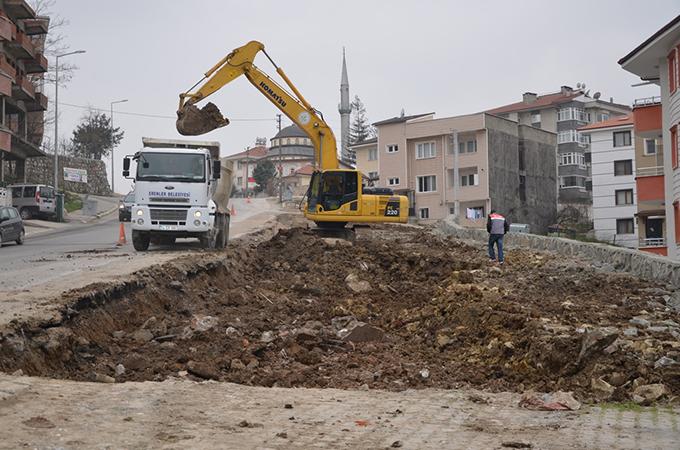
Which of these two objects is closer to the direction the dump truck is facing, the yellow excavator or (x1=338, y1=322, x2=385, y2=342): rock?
the rock

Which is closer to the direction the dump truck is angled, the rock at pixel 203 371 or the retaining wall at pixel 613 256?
the rock

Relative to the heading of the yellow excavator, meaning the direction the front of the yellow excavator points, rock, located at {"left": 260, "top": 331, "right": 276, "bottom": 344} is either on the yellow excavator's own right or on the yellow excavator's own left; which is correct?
on the yellow excavator's own left

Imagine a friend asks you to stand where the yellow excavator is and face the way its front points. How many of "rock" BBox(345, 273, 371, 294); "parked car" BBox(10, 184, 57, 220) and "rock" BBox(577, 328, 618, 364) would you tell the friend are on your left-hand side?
2

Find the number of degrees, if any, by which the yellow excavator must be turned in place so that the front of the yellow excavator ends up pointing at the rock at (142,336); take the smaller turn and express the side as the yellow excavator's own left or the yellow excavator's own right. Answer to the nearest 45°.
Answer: approximately 90° to the yellow excavator's own left

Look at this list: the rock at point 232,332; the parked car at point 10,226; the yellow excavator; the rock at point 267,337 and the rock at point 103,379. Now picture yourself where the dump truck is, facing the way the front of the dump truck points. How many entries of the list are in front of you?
3

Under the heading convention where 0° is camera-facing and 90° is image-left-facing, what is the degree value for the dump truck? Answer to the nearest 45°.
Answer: approximately 0°

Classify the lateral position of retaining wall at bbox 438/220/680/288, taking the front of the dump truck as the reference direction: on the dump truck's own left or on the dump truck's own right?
on the dump truck's own left

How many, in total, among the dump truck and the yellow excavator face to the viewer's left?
1

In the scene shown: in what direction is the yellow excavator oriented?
to the viewer's left

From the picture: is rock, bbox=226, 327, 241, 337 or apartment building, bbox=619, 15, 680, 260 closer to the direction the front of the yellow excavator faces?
the rock

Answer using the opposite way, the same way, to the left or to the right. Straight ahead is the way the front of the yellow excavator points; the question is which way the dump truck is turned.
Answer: to the left

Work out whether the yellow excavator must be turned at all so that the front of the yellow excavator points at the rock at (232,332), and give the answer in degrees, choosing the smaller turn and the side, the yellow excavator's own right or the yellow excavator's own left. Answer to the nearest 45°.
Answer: approximately 90° to the yellow excavator's own left

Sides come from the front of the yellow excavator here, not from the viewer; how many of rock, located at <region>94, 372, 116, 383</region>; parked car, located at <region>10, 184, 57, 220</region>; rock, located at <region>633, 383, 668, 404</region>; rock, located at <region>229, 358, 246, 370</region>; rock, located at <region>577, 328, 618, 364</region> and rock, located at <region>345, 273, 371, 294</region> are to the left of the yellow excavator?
5
